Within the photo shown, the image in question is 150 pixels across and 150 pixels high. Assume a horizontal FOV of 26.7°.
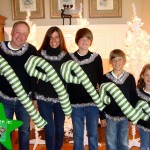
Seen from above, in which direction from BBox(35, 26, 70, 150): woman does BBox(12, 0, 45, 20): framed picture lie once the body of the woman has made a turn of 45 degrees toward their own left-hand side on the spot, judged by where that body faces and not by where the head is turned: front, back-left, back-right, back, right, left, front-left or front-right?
back-left

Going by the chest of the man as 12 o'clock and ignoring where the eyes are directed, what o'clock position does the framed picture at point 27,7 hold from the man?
The framed picture is roughly at 6 o'clock from the man.

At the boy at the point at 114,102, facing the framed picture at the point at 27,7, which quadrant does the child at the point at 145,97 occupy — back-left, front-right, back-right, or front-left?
back-right

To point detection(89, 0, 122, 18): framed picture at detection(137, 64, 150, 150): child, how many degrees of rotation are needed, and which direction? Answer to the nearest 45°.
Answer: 0° — it already faces them

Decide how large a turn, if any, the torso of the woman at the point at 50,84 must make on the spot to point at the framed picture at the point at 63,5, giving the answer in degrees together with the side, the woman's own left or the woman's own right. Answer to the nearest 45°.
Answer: approximately 180°

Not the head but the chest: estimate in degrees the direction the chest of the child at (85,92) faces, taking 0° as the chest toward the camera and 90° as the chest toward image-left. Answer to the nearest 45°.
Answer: approximately 0°

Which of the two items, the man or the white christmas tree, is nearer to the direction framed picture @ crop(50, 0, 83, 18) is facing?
the man

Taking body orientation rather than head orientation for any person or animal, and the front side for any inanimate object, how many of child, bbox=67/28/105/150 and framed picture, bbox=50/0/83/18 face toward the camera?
2
